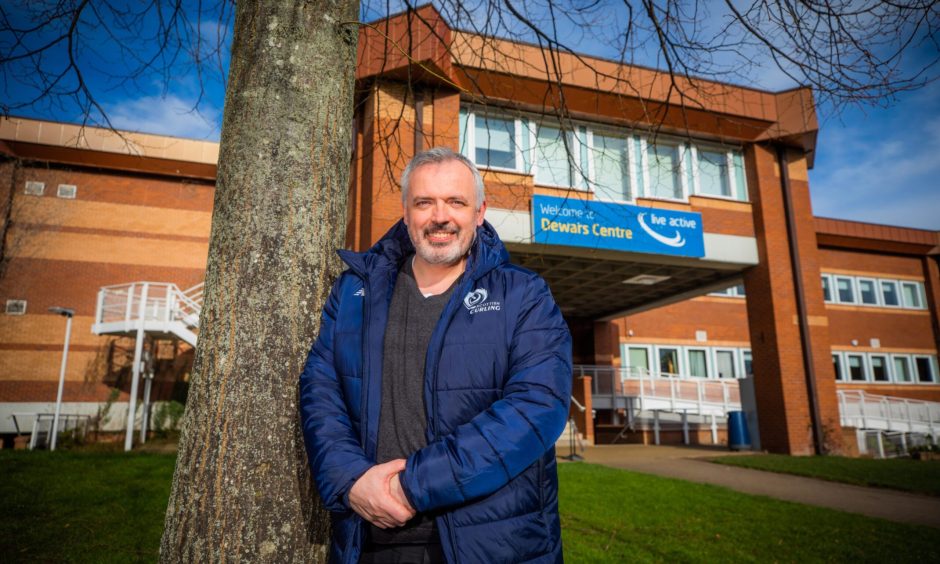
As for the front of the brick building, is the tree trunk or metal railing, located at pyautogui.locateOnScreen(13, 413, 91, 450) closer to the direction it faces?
the tree trunk

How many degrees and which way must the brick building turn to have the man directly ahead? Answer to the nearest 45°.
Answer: approximately 45° to its right

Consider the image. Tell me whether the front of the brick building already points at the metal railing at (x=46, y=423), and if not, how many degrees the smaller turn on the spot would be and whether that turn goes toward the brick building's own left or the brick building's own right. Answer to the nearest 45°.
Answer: approximately 135° to the brick building's own right

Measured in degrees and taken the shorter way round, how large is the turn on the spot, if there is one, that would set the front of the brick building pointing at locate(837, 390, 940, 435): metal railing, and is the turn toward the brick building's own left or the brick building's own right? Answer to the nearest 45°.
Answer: approximately 45° to the brick building's own left

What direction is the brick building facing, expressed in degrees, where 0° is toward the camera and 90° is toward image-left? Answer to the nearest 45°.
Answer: approximately 315°

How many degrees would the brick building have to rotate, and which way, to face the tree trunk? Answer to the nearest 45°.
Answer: approximately 45° to its right
